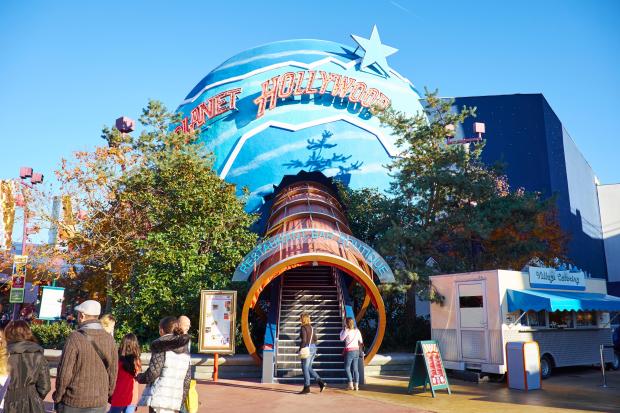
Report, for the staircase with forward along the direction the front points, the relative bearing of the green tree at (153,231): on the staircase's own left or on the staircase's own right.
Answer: on the staircase's own right

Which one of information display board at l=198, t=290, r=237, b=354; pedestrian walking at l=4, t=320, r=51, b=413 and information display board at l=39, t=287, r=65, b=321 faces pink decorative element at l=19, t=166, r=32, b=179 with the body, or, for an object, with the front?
the pedestrian walking

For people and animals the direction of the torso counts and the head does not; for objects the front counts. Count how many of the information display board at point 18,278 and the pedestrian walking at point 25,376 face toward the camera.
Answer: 1

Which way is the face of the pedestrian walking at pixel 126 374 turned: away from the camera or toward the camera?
away from the camera

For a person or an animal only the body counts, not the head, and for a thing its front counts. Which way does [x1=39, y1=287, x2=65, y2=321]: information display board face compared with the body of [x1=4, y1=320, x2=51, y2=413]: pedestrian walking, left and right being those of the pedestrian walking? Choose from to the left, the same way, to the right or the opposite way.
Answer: the opposite way

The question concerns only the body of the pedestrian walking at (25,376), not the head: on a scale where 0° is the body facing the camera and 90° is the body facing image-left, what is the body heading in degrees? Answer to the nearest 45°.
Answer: approximately 180°

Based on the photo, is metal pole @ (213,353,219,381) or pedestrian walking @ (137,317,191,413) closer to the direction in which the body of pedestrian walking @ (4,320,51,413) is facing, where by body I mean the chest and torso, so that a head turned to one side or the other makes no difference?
the metal pole

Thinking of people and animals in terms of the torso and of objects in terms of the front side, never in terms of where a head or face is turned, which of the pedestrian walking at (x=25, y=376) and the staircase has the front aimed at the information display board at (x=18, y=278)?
the pedestrian walking

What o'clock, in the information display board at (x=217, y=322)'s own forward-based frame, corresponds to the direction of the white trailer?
The white trailer is roughly at 9 o'clock from the information display board.

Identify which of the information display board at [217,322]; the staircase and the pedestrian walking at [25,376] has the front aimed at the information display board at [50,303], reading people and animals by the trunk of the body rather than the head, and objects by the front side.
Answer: the pedestrian walking

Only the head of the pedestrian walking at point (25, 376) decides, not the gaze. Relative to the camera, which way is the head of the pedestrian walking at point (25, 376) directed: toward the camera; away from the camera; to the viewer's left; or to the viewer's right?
away from the camera

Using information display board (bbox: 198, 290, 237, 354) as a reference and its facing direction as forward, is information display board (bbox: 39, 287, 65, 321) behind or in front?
behind

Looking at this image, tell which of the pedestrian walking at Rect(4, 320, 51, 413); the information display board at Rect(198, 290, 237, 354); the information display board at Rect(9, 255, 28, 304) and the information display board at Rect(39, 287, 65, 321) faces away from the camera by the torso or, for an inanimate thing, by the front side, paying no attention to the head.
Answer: the pedestrian walking
